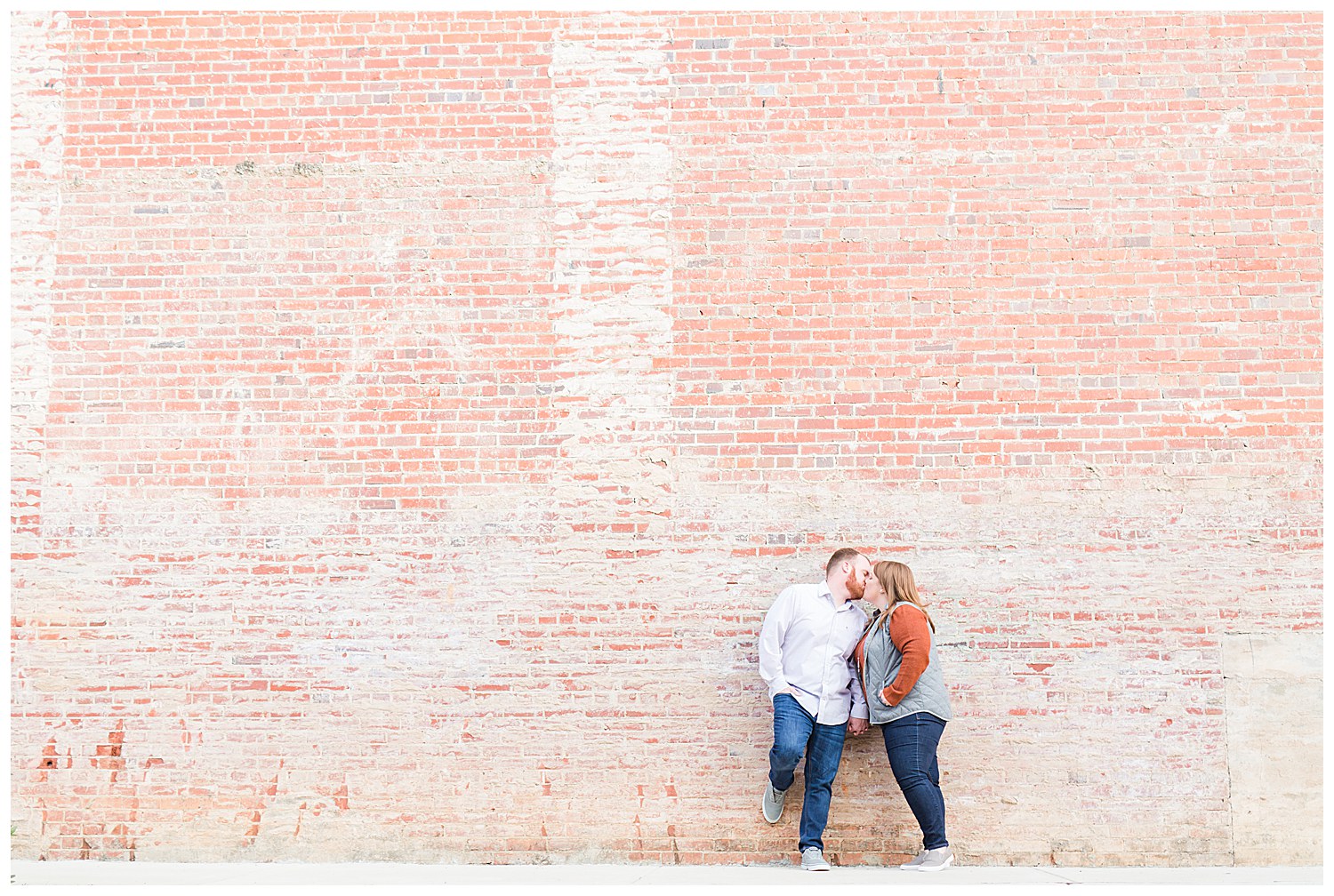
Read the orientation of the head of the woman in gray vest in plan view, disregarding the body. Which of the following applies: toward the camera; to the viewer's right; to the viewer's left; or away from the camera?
to the viewer's left

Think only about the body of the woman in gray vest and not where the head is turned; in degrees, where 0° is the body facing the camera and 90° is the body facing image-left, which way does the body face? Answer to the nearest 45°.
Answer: approximately 90°

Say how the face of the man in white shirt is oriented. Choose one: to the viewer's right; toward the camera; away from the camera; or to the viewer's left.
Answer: to the viewer's right

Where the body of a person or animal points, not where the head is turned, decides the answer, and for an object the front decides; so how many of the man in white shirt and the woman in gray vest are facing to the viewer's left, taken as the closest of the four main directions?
1

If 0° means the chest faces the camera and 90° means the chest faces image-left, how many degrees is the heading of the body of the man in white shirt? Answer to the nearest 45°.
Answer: approximately 315°
